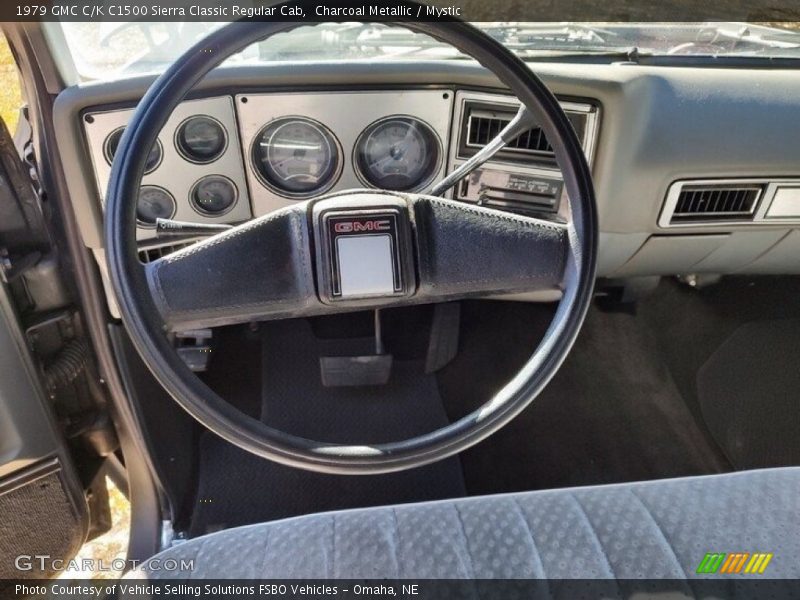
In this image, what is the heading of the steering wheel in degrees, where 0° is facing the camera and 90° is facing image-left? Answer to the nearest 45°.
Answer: approximately 0°

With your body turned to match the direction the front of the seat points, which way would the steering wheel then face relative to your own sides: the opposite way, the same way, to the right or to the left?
the opposite way

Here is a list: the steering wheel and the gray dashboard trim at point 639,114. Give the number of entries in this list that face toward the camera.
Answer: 2

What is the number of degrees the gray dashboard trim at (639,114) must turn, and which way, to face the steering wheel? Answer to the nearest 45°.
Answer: approximately 45° to its right

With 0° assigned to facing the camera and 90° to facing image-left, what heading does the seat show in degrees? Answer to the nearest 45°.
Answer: approximately 180°

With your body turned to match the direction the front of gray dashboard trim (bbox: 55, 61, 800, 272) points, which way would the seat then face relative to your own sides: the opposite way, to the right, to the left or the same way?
the opposite way

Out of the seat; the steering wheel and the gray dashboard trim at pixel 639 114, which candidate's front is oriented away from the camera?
the seat
